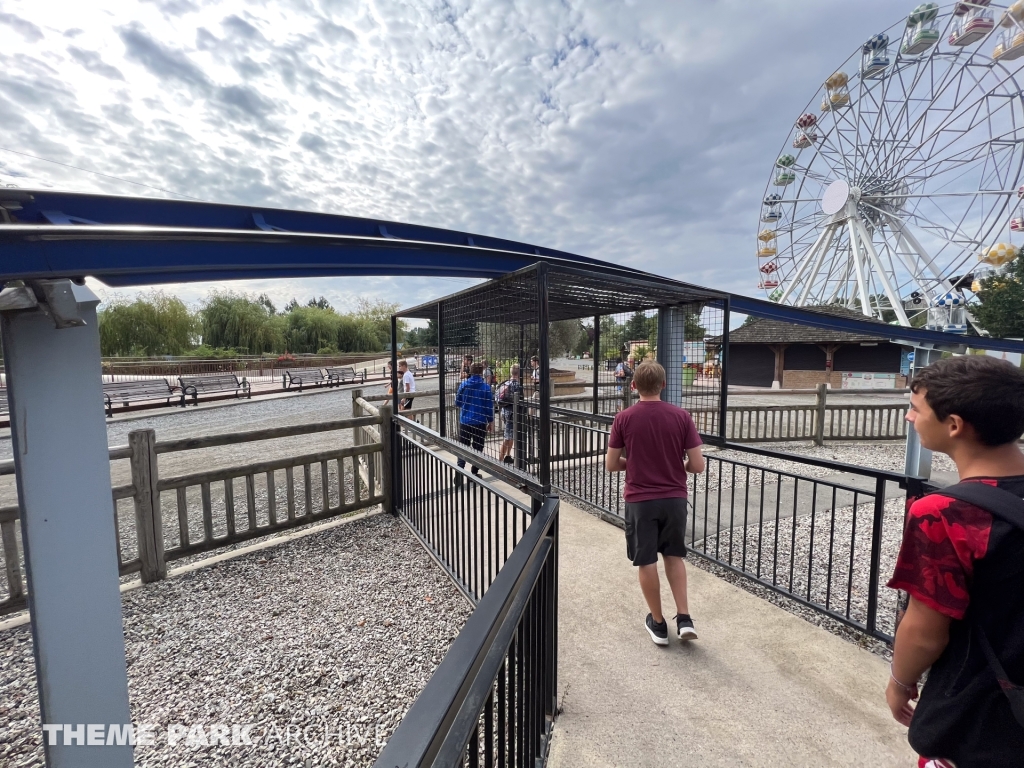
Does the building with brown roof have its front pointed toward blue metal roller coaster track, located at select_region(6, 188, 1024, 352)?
yes

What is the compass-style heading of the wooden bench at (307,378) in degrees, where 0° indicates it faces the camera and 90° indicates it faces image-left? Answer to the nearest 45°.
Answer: approximately 315°

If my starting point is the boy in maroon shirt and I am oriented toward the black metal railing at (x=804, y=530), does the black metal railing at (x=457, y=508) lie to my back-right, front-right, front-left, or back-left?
back-left

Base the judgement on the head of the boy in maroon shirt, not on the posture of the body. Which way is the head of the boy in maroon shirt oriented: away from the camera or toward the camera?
away from the camera

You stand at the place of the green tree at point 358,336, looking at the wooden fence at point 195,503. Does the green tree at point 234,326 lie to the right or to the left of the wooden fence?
right

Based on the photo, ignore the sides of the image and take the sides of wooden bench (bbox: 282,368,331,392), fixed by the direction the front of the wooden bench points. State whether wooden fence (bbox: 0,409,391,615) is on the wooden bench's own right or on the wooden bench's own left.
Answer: on the wooden bench's own right

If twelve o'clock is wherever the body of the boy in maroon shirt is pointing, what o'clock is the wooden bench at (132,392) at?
The wooden bench is roughly at 10 o'clock from the boy in maroon shirt.

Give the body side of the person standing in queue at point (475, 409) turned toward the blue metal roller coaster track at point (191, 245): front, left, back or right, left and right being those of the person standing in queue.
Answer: back

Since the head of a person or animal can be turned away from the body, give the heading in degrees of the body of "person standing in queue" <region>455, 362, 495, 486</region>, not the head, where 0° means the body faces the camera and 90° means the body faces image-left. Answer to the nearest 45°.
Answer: approximately 180°

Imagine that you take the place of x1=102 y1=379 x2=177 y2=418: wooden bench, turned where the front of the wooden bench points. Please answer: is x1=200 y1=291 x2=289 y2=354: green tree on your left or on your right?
on your left

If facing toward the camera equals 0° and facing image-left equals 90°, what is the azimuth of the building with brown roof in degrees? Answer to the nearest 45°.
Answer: approximately 0°
